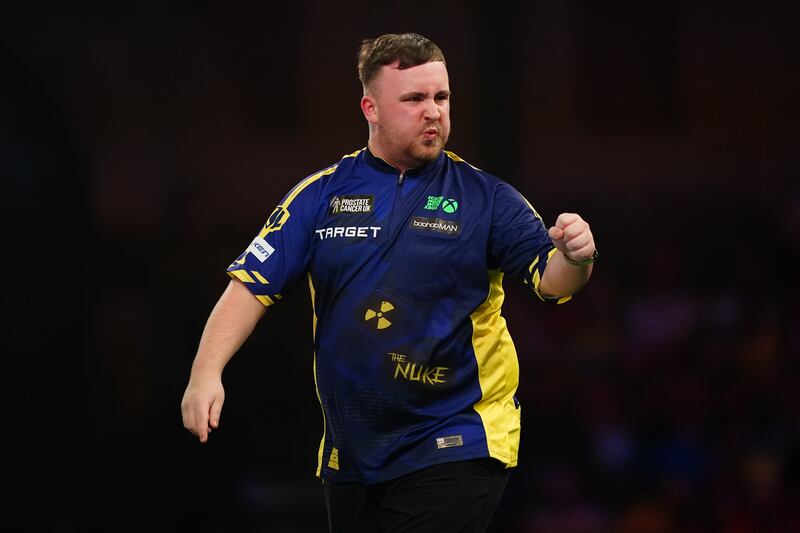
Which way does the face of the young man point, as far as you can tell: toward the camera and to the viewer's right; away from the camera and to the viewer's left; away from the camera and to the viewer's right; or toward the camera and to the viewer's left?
toward the camera and to the viewer's right

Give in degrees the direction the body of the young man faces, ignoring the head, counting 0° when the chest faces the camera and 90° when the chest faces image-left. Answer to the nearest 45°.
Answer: approximately 0°
